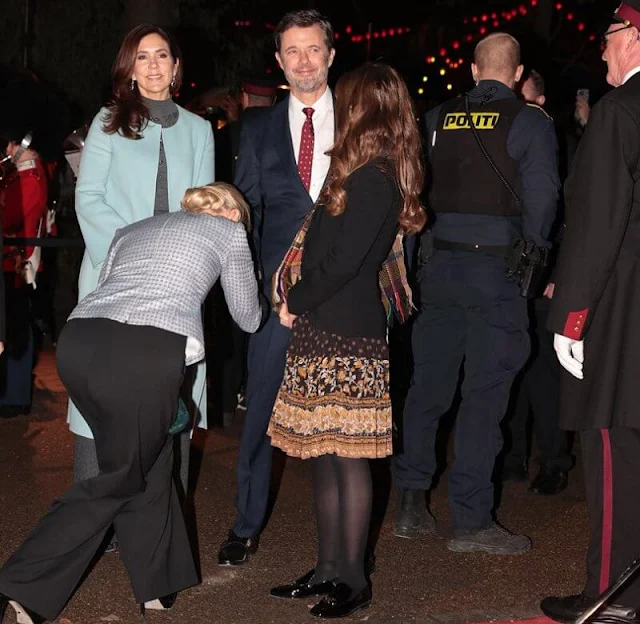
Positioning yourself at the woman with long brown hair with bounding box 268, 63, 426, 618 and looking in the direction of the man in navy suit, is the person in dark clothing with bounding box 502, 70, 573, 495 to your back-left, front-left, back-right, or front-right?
front-right

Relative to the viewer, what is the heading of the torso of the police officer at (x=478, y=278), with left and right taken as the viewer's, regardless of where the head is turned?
facing away from the viewer and to the right of the viewer

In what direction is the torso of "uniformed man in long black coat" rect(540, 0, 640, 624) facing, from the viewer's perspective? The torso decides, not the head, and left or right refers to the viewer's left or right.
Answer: facing to the left of the viewer

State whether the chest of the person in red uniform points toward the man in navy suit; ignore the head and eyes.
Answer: no

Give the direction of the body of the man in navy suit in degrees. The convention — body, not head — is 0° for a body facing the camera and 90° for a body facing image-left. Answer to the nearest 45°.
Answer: approximately 0°

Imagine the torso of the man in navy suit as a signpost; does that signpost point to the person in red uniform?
no

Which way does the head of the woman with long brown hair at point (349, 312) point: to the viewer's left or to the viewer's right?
to the viewer's left

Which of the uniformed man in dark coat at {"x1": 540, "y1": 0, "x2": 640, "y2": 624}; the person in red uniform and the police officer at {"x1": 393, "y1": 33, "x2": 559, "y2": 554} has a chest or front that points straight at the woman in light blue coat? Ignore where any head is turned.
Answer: the uniformed man in dark coat

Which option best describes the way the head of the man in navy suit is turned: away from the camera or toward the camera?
toward the camera

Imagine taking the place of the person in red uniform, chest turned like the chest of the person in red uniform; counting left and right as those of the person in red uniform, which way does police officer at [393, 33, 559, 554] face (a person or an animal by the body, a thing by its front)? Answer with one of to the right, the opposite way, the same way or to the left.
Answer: the opposite way
